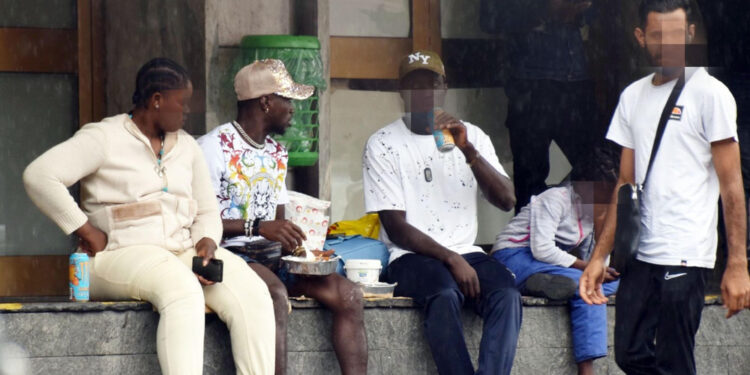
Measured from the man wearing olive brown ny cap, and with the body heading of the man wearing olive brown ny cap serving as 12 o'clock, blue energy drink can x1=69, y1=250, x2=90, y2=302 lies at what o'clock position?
The blue energy drink can is roughly at 2 o'clock from the man wearing olive brown ny cap.

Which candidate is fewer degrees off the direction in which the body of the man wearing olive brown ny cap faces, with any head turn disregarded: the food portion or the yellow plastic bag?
the food portion

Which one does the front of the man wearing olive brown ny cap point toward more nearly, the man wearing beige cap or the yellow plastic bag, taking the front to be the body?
the man wearing beige cap

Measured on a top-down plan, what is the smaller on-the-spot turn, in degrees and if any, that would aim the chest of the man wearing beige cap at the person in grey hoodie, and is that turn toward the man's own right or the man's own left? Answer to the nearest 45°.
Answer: approximately 45° to the man's own left

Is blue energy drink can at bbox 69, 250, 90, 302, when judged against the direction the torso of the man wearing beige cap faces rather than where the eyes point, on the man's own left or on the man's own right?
on the man's own right

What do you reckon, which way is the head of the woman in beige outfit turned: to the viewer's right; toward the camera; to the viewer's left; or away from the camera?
to the viewer's right

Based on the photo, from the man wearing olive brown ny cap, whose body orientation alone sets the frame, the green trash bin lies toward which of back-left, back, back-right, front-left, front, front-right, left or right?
back-right
